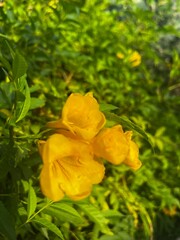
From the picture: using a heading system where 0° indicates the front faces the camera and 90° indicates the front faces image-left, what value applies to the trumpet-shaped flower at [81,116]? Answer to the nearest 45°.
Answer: approximately 315°

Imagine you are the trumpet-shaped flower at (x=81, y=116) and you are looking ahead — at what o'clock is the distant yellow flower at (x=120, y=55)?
The distant yellow flower is roughly at 8 o'clock from the trumpet-shaped flower.

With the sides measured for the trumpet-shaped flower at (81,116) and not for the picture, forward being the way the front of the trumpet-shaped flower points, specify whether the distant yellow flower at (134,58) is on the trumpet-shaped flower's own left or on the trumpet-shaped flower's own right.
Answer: on the trumpet-shaped flower's own left
